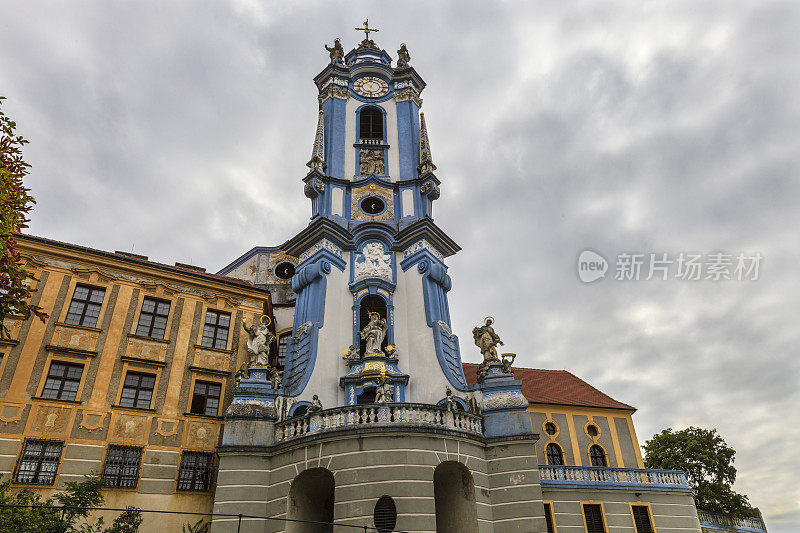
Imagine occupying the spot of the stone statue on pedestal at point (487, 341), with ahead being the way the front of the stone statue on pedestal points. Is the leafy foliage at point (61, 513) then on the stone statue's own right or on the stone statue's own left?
on the stone statue's own right

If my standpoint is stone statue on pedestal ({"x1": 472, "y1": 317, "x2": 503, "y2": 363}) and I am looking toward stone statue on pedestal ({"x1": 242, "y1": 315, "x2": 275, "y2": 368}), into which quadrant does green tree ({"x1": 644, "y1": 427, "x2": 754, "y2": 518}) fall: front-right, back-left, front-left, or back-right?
back-right

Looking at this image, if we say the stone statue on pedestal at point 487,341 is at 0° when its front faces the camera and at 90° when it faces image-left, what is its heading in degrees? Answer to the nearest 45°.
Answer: approximately 0°

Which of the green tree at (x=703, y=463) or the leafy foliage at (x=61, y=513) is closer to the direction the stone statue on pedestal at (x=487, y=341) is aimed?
the leafy foliage

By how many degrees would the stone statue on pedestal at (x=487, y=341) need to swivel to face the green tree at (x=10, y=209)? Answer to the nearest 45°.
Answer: approximately 45° to its right

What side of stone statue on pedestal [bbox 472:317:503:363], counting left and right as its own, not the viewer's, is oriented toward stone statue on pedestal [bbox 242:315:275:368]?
right

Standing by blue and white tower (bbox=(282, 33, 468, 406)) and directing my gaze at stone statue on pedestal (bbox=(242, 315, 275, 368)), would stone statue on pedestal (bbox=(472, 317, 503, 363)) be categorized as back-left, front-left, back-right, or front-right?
back-left
